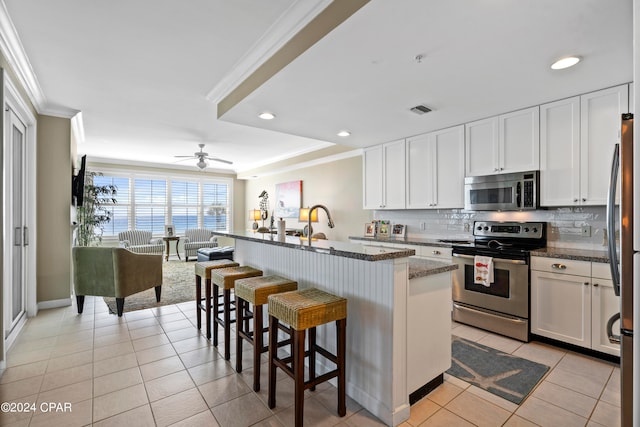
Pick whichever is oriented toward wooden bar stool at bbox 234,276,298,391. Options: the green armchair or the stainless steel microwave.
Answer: the stainless steel microwave

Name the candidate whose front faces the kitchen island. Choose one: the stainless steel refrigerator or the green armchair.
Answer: the stainless steel refrigerator

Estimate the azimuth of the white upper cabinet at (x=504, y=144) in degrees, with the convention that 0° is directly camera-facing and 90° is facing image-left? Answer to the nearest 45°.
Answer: approximately 45°

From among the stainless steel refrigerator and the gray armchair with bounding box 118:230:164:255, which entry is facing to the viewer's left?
the stainless steel refrigerator

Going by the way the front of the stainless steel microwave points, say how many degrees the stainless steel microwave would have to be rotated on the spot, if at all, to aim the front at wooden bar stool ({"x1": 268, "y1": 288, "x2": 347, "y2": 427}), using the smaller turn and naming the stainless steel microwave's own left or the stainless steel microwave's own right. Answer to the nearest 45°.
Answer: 0° — it already faces it

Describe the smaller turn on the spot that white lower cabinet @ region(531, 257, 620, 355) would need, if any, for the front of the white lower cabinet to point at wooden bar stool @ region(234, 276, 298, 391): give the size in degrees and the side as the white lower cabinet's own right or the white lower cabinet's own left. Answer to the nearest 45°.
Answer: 0° — it already faces it

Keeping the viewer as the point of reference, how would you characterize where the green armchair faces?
facing away from the viewer and to the right of the viewer

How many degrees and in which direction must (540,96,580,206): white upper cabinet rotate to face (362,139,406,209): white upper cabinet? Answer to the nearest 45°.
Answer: approximately 45° to its right

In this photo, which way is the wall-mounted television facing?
to the viewer's right

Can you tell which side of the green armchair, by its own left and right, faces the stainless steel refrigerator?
right

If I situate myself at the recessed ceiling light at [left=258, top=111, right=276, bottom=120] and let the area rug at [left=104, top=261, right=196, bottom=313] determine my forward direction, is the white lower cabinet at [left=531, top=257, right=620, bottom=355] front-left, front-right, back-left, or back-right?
back-right

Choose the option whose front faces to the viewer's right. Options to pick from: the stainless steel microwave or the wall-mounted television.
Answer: the wall-mounted television

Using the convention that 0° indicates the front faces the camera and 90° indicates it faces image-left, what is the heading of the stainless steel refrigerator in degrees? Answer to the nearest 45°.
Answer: approximately 90°

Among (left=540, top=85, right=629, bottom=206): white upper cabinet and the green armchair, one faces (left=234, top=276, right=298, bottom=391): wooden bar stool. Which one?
the white upper cabinet
